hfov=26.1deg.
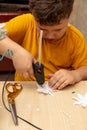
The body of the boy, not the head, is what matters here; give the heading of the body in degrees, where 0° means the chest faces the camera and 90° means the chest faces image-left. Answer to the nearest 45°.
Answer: approximately 0°
